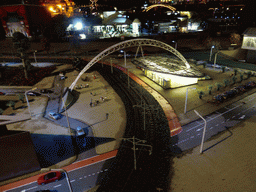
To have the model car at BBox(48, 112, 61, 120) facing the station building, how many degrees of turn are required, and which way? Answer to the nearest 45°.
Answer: approximately 45° to its left

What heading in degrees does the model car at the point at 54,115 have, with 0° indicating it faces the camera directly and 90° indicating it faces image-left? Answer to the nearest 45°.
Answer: approximately 315°

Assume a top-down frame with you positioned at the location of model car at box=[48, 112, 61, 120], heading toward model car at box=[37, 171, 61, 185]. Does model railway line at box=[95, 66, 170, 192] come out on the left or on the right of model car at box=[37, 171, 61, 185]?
left

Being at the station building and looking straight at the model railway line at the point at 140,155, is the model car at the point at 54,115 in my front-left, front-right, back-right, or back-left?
front-right

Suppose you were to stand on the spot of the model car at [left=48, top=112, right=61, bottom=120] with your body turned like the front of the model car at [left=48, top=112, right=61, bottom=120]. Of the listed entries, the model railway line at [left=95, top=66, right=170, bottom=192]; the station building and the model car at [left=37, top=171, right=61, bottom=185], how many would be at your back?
0

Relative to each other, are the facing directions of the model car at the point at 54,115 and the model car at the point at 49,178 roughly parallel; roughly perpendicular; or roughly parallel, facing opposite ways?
roughly perpendicular

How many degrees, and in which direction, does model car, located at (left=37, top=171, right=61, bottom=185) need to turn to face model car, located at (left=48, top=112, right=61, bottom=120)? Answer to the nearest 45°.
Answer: approximately 135° to its right

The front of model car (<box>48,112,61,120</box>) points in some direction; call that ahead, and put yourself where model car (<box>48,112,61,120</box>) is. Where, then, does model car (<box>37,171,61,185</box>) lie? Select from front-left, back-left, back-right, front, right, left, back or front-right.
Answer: front-right

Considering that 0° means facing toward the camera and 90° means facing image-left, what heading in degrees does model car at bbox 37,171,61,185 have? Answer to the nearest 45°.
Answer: approximately 45°

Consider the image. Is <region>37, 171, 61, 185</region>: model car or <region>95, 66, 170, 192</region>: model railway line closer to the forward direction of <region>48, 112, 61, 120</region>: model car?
the model railway line

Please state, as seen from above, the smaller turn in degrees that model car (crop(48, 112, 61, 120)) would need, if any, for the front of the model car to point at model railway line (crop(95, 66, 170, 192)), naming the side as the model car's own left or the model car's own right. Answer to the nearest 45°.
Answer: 0° — it already faces it

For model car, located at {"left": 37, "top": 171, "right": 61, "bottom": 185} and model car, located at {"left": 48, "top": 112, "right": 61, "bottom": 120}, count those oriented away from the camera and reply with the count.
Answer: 0

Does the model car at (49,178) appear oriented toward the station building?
no

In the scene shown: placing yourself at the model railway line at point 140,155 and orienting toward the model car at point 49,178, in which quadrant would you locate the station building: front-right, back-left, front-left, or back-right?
back-right
